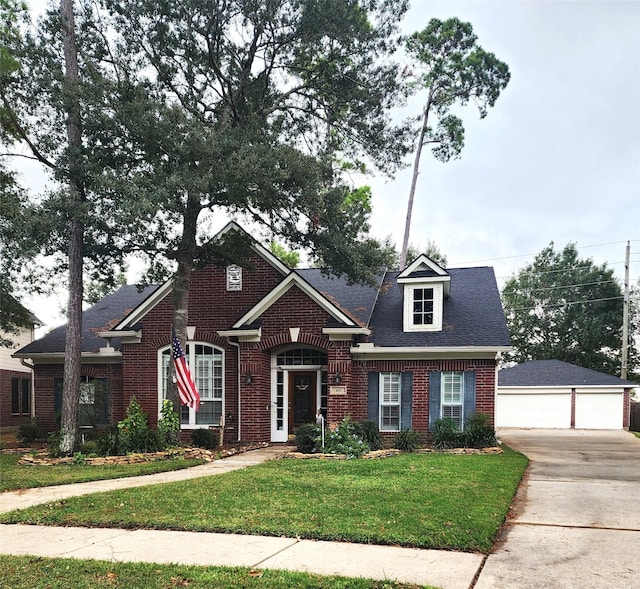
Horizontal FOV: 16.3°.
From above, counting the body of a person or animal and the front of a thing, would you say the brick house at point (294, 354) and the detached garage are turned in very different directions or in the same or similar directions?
same or similar directions

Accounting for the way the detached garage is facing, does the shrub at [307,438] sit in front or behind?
in front

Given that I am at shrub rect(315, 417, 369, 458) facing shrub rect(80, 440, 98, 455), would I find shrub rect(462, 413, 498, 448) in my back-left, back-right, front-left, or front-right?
back-right

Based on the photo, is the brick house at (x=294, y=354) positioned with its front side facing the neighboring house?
no

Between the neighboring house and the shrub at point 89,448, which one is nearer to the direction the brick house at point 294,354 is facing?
the shrub

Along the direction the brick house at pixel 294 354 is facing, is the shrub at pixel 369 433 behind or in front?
in front

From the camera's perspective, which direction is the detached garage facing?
toward the camera

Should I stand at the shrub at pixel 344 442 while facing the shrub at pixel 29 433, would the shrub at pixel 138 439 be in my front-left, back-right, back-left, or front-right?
front-left

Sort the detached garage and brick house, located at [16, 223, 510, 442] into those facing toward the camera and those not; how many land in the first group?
2

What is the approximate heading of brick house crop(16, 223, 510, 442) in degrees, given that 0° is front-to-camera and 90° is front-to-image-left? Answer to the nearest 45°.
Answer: approximately 0°

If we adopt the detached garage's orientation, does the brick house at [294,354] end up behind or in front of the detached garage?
in front
